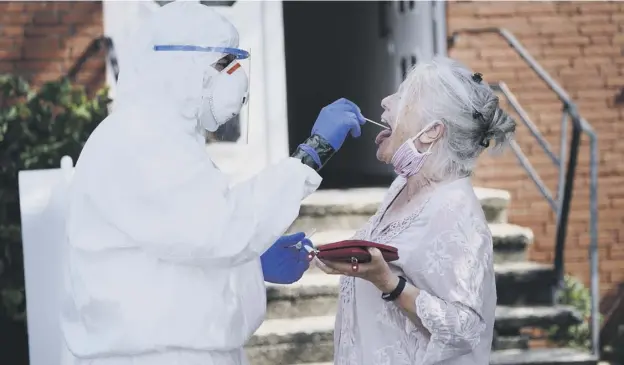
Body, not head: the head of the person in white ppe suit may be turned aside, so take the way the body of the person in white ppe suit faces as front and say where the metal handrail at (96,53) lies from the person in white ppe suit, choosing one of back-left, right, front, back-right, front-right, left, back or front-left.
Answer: left

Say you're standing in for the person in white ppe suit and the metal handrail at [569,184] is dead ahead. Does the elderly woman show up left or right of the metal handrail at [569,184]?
right

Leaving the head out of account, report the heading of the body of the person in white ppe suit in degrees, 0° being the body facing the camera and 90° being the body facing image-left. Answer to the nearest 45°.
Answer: approximately 270°

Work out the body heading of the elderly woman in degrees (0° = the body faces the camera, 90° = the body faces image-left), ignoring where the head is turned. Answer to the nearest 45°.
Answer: approximately 90°

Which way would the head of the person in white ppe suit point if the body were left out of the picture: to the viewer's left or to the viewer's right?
to the viewer's right

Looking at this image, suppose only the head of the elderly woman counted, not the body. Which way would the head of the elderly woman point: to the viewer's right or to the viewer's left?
to the viewer's left

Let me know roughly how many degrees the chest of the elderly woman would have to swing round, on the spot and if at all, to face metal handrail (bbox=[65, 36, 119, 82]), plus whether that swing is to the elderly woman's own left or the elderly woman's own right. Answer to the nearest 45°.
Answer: approximately 45° to the elderly woman's own right

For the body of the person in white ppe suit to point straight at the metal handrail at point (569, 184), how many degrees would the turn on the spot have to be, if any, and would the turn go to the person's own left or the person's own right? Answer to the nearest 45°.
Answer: approximately 45° to the person's own left

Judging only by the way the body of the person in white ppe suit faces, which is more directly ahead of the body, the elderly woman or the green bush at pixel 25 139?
the elderly woman

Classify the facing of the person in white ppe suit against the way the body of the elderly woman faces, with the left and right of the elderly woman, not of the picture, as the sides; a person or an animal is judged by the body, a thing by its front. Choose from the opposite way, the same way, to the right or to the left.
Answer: the opposite way

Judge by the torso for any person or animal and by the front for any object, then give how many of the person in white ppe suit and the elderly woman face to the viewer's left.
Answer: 1
